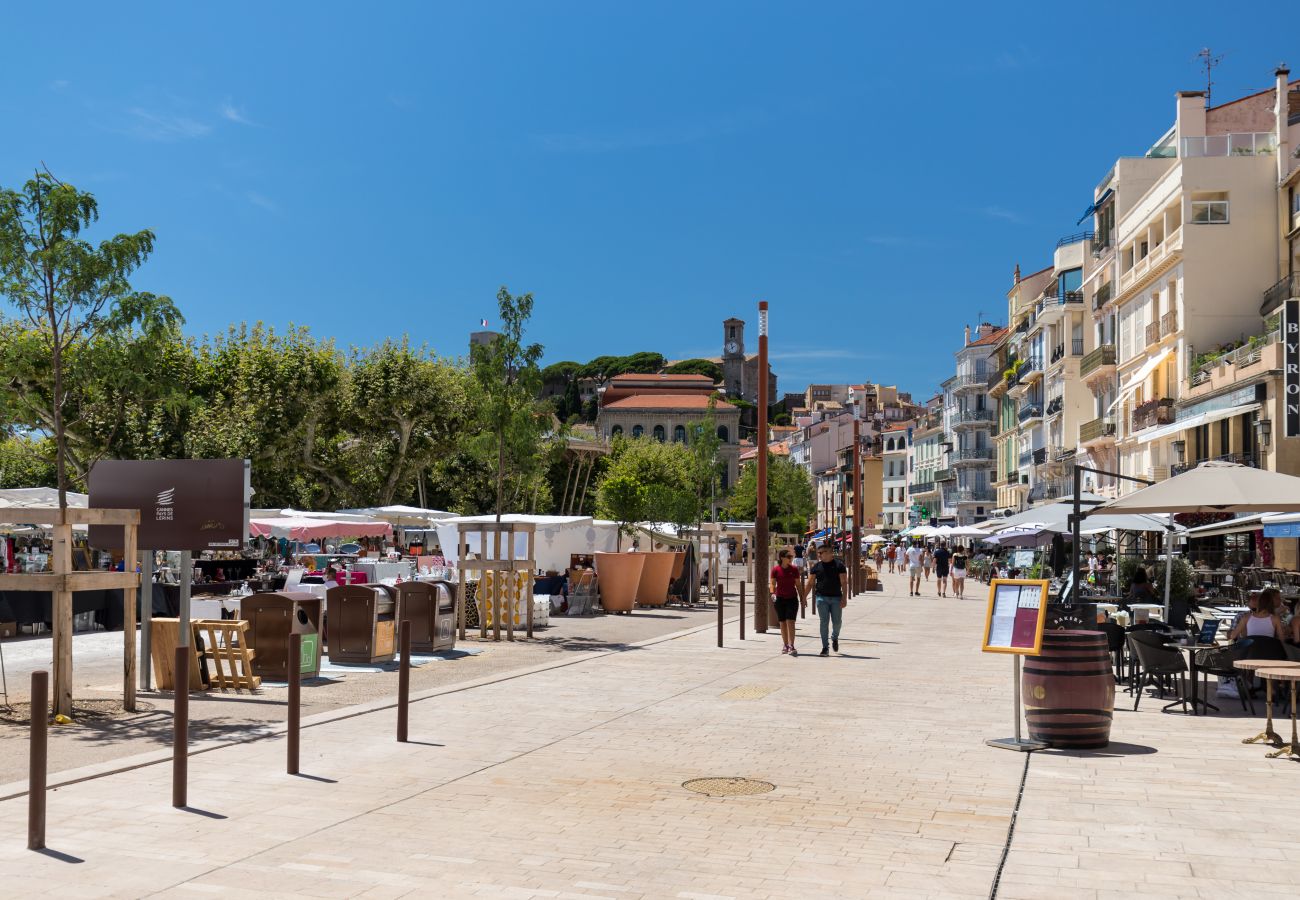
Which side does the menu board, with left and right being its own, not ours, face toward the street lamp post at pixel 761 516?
back

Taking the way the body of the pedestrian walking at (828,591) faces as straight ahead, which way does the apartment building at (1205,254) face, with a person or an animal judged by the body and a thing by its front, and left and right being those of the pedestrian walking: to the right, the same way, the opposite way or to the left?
to the right

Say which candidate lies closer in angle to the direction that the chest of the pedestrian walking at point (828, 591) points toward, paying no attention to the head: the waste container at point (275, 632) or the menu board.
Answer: the menu board

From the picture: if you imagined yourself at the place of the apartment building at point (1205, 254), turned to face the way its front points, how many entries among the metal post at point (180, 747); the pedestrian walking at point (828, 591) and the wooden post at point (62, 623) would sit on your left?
3

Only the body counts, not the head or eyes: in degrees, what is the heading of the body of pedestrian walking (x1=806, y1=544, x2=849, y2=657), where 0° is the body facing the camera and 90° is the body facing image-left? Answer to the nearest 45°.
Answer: approximately 0°

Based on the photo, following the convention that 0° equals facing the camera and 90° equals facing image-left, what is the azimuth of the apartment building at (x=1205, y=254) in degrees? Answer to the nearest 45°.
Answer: approximately 90°

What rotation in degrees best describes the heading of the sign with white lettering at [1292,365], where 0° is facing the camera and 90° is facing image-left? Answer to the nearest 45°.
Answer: approximately 0°

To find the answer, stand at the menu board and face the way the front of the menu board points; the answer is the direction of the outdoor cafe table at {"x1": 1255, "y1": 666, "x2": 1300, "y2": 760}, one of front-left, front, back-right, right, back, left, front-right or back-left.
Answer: left

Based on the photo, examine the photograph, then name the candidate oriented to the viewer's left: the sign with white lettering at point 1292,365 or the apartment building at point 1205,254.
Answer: the apartment building

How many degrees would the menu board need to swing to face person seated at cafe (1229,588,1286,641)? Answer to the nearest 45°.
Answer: approximately 135° to its left

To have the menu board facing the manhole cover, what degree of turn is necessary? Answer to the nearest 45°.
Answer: approximately 45° to its right
